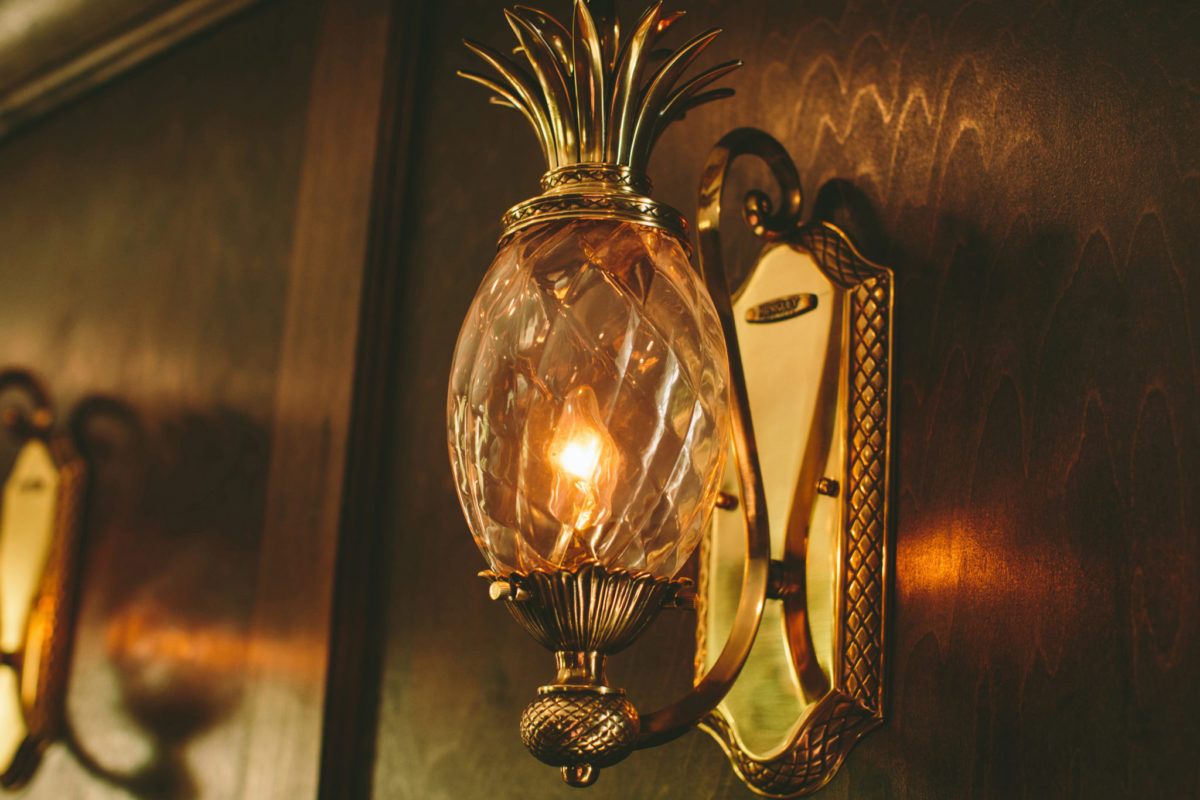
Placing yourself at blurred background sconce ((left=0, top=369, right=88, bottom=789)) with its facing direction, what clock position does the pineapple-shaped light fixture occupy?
The pineapple-shaped light fixture is roughly at 10 o'clock from the blurred background sconce.

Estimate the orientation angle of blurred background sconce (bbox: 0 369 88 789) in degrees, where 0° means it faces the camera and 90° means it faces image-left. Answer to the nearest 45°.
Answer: approximately 45°
